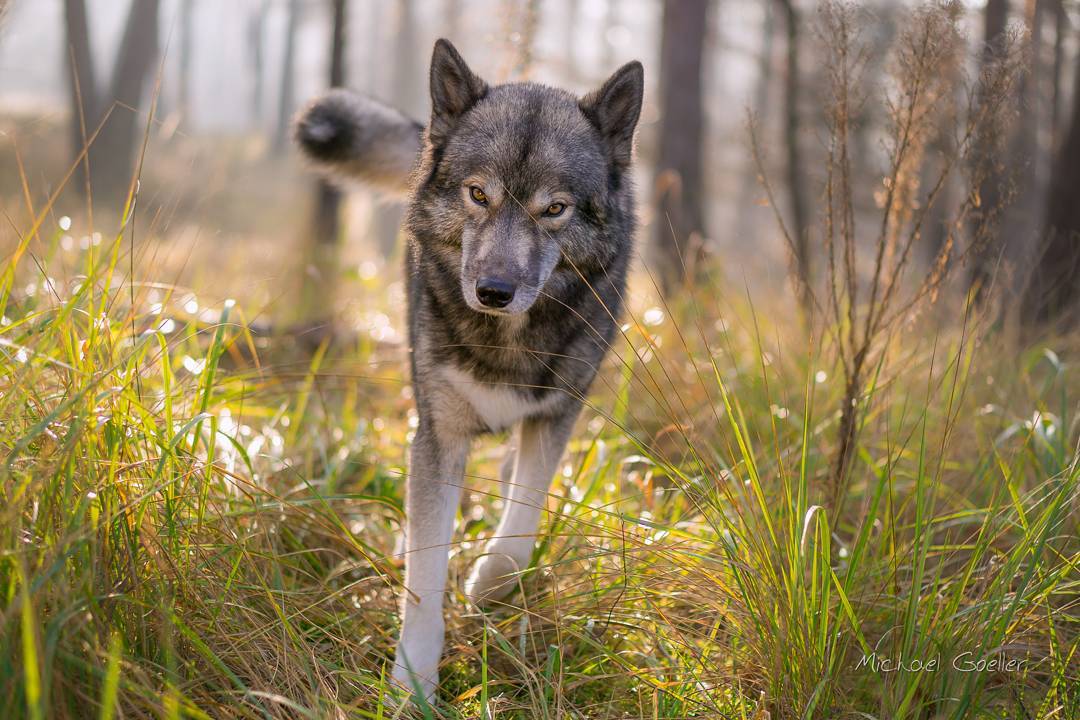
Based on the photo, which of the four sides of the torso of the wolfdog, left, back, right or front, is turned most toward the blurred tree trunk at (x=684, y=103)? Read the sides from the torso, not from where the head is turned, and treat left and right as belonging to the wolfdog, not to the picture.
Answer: back

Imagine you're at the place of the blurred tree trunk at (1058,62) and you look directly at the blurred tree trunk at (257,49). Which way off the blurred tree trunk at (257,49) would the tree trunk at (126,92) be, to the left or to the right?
left

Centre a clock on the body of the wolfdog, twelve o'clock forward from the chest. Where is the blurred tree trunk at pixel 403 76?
The blurred tree trunk is roughly at 6 o'clock from the wolfdog.

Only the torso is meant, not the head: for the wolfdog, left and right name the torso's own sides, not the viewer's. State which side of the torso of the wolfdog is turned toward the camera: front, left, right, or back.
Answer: front

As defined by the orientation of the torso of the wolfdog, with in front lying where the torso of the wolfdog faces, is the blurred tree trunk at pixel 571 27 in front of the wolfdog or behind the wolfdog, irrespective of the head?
behind

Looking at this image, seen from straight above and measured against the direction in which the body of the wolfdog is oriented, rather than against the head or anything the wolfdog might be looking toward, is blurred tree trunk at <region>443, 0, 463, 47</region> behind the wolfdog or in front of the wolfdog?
behind

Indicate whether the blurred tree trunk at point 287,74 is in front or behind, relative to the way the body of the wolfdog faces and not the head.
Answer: behind

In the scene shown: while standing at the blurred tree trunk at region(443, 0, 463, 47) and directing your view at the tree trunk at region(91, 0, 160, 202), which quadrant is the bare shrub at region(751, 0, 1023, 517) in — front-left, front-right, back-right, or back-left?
front-left
